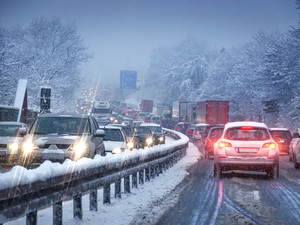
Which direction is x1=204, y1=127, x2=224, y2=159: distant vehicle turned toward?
away from the camera

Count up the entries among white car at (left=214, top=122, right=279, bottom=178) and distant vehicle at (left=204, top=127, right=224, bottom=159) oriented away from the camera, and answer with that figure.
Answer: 2

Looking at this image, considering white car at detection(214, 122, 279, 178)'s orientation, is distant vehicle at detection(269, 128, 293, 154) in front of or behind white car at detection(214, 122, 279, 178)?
in front

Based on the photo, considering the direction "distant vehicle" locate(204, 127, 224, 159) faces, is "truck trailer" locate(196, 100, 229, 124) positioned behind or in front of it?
in front

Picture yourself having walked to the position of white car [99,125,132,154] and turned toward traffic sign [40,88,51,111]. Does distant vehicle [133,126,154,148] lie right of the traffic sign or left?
right

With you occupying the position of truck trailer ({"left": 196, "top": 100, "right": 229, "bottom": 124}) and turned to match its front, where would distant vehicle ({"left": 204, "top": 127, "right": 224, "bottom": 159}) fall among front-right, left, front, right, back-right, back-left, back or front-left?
back-left

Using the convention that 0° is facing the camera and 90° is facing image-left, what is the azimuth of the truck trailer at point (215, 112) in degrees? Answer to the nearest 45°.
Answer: approximately 135°

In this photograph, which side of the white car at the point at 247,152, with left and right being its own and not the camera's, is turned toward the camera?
back
